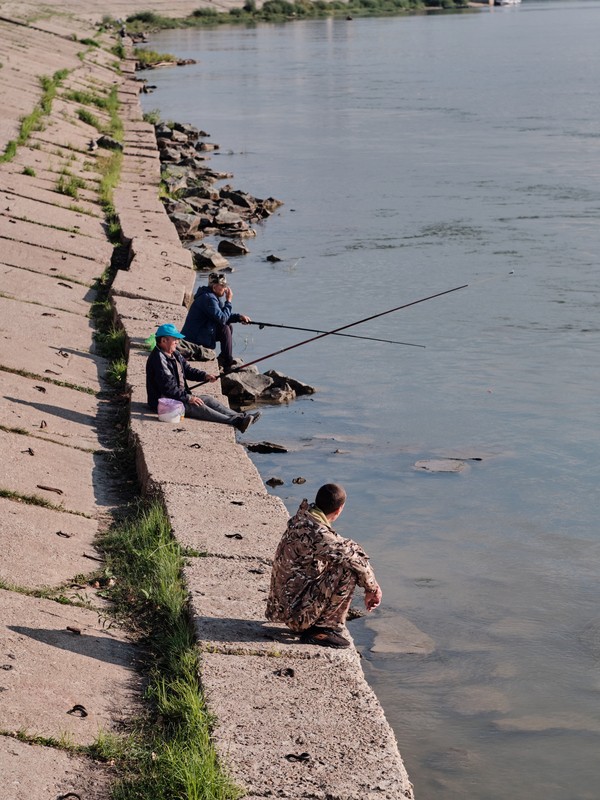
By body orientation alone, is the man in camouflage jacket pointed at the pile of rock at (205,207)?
no

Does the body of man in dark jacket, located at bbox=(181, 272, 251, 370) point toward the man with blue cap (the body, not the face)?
no

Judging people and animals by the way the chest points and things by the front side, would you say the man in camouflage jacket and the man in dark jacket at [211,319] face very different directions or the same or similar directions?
same or similar directions

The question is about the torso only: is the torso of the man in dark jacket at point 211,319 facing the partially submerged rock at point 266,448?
no

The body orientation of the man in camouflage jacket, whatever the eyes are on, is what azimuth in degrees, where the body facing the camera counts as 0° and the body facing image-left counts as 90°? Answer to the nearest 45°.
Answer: approximately 270°

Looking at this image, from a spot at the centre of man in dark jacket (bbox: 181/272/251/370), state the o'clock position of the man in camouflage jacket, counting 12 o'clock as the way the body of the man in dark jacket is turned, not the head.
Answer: The man in camouflage jacket is roughly at 3 o'clock from the man in dark jacket.

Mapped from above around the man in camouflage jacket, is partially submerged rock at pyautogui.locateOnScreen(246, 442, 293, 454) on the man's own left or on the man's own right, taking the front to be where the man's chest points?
on the man's own left

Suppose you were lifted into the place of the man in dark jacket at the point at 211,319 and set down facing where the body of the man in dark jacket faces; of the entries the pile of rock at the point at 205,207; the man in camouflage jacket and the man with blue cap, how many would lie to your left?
1

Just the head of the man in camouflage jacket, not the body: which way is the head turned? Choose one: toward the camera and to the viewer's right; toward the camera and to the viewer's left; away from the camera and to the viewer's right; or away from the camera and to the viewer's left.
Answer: away from the camera and to the viewer's right

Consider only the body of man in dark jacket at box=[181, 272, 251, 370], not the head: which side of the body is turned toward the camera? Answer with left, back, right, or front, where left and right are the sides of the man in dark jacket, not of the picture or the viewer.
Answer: right
